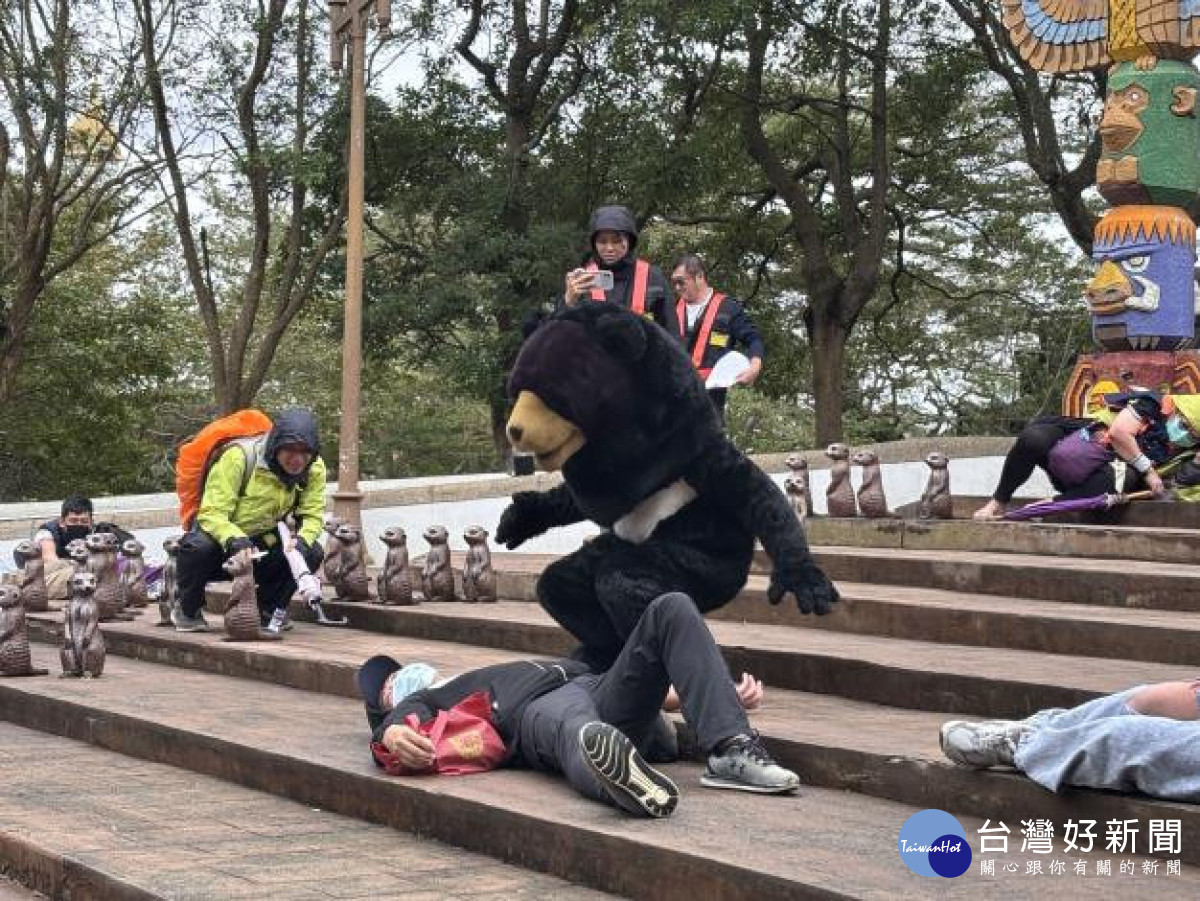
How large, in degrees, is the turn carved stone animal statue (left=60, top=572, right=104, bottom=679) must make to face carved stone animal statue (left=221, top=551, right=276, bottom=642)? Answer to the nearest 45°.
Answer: approximately 135° to its left

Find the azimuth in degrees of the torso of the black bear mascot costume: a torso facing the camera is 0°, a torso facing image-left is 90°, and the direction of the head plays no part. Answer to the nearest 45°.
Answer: approximately 45°

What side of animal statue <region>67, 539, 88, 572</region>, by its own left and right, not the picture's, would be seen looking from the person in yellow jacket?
left
